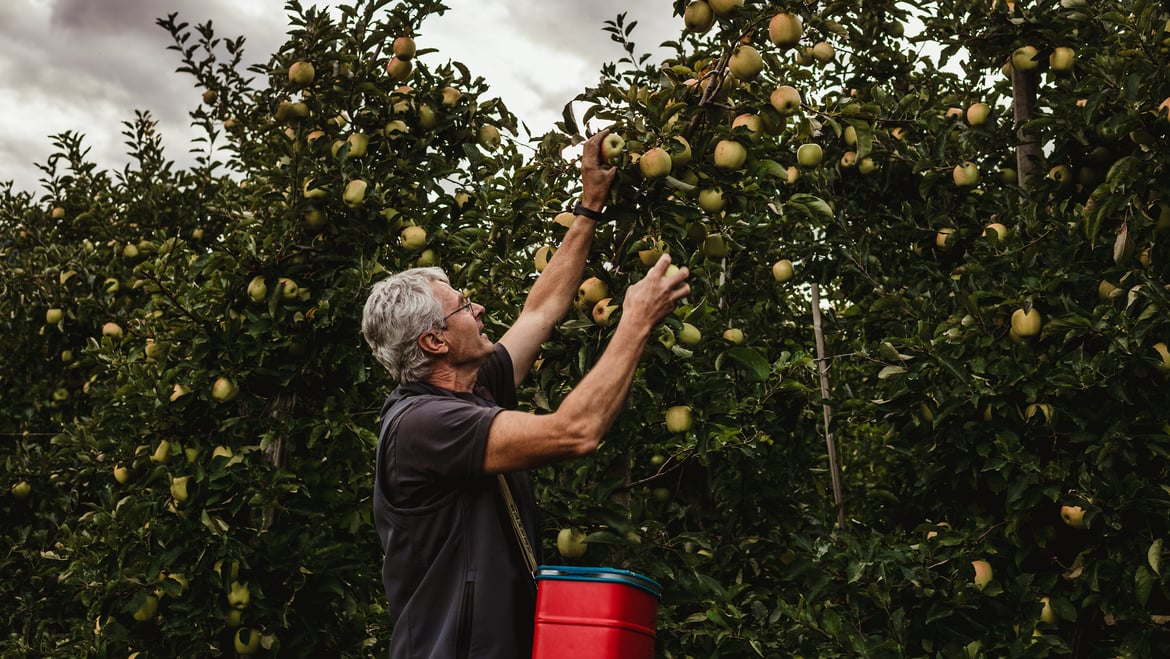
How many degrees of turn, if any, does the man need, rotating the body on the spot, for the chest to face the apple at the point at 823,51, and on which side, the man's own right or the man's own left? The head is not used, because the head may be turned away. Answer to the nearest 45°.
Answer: approximately 45° to the man's own left

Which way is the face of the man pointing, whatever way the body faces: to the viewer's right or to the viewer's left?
to the viewer's right

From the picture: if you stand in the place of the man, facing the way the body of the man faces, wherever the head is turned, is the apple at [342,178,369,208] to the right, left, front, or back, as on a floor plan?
left

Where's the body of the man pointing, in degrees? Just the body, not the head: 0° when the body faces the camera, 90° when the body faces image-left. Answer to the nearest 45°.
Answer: approximately 270°

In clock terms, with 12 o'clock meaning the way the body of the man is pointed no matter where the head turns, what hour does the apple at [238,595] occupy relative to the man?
The apple is roughly at 8 o'clock from the man.

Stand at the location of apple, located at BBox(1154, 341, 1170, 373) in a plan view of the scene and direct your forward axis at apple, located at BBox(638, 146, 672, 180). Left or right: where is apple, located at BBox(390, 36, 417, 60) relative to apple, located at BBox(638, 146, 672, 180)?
right

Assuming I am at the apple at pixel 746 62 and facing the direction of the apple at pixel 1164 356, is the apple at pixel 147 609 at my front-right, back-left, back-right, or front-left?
back-left

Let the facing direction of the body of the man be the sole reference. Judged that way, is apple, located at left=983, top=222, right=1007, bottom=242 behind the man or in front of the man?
in front

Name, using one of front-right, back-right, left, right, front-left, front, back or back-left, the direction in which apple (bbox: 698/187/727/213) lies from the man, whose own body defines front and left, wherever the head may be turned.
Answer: front-left

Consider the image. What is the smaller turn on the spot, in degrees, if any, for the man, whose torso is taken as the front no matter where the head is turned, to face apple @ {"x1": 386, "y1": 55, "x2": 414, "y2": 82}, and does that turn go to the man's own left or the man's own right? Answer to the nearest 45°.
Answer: approximately 90° to the man's own left
